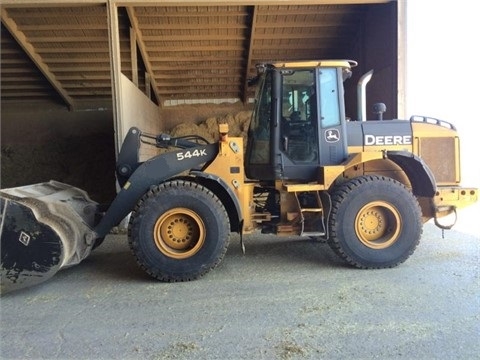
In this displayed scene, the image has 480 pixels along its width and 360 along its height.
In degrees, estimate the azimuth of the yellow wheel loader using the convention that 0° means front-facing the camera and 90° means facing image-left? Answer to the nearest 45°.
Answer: approximately 90°
